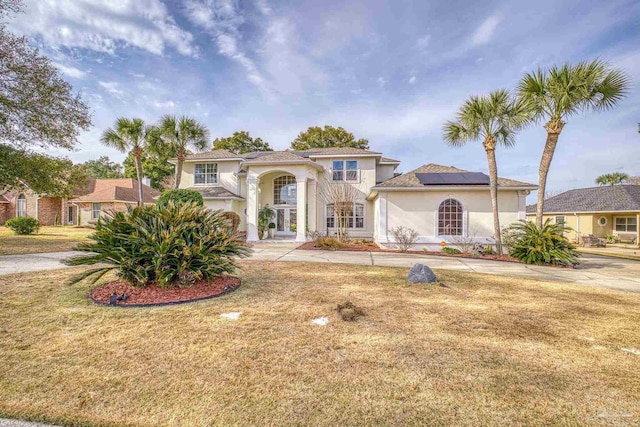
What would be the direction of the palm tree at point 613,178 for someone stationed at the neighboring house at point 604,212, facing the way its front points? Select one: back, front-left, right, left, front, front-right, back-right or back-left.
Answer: back

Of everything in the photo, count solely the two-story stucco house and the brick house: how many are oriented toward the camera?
2

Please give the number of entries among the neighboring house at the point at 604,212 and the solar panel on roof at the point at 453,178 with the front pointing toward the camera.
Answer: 2

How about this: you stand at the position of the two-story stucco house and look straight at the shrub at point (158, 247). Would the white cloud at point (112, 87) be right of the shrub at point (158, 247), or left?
right

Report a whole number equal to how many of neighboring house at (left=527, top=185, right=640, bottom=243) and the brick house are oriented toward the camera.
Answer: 2

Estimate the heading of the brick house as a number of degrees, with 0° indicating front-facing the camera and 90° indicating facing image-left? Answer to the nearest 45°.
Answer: approximately 0°

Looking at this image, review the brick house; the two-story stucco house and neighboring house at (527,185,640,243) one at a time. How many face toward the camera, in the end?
3

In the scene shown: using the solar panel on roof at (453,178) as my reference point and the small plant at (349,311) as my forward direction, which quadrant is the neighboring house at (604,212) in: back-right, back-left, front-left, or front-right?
back-left

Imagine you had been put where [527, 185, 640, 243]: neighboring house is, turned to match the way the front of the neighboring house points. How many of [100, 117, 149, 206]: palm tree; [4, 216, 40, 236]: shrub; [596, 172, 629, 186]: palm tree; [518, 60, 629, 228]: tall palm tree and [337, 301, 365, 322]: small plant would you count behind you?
1

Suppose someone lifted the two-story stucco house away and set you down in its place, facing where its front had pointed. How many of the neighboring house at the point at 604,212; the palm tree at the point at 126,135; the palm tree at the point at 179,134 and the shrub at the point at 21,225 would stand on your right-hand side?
3
